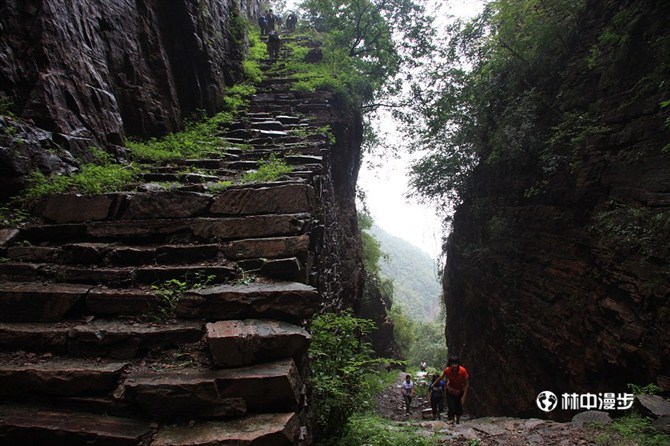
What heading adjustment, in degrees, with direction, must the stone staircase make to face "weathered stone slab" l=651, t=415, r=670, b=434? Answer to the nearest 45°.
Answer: approximately 90° to its left

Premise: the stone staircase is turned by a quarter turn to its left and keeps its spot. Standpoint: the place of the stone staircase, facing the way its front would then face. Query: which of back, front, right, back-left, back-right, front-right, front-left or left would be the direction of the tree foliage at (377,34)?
front-left

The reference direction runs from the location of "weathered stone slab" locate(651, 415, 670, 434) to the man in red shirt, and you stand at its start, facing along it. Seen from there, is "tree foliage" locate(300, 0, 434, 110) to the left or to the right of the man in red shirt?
right

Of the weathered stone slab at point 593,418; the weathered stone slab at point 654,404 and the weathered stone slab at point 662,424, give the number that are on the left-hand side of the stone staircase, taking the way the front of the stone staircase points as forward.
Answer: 3

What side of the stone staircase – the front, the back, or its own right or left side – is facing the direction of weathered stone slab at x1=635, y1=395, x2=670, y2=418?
left

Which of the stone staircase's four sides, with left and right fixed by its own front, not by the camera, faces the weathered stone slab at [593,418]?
left

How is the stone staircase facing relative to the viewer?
toward the camera
